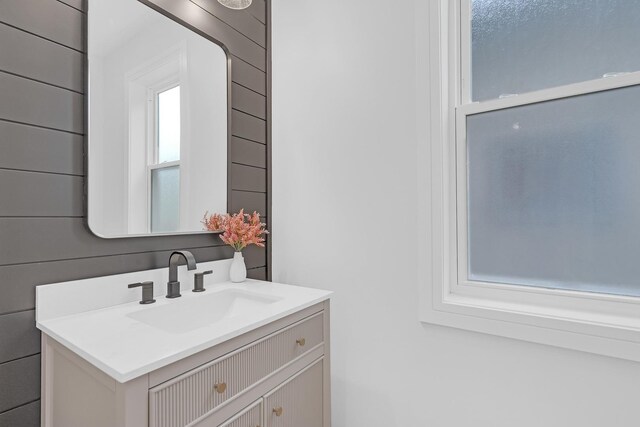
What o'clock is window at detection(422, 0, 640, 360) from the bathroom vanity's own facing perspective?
The window is roughly at 11 o'clock from the bathroom vanity.

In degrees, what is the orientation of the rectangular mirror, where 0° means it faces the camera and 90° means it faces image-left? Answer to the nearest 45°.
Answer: approximately 315°

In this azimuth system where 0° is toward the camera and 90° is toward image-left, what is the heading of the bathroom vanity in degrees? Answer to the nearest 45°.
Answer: approximately 315°
